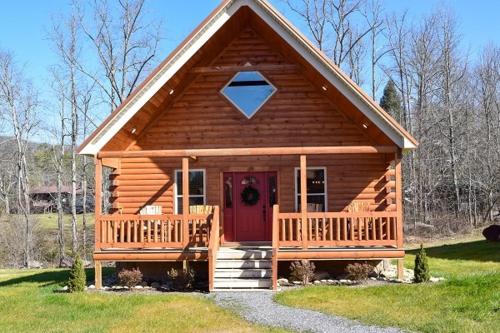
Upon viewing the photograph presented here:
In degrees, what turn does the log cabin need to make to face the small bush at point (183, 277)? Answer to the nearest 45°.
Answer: approximately 45° to its right

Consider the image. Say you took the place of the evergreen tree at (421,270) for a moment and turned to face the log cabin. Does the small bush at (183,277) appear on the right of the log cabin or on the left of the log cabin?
left

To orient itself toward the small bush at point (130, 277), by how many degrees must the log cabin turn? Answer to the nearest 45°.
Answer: approximately 45° to its right

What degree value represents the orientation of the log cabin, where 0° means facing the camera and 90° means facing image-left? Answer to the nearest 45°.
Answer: approximately 0°

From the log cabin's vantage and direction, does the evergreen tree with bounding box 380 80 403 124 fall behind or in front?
behind

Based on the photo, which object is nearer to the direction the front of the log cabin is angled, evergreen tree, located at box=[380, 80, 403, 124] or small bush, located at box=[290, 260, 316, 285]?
the small bush

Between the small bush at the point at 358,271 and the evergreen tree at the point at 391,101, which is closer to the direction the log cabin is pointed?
the small bush

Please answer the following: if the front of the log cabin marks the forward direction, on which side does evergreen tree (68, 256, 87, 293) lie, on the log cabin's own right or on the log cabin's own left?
on the log cabin's own right

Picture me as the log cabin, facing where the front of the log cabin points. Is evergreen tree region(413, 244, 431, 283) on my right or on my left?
on my left
